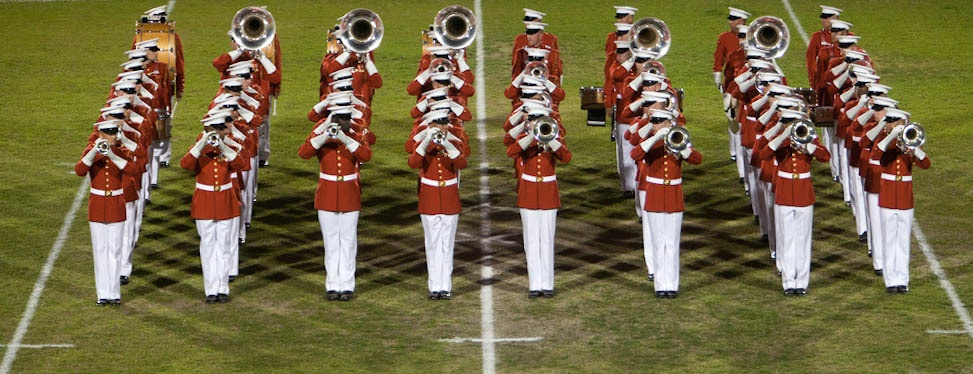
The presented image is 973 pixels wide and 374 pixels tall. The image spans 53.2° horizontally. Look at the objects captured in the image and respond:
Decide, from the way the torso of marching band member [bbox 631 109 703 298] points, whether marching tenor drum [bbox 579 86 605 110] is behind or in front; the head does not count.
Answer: behind

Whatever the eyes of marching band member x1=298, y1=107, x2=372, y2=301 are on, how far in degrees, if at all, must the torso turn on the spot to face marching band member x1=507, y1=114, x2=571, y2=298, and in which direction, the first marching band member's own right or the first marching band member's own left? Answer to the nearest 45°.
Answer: approximately 90° to the first marching band member's own left

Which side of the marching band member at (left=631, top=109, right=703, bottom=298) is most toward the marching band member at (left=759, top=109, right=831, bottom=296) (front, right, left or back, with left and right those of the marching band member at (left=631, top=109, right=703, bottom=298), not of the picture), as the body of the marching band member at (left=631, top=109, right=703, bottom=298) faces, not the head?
left

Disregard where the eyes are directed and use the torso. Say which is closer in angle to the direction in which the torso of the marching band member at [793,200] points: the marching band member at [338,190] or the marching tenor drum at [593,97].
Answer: the marching band member

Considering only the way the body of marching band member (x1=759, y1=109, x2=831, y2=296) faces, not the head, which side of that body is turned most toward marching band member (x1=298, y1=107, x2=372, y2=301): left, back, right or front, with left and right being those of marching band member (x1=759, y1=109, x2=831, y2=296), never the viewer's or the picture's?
right

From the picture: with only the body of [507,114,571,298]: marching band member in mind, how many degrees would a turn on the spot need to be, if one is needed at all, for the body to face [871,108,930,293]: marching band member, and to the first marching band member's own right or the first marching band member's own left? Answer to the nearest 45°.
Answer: approximately 90° to the first marching band member's own left

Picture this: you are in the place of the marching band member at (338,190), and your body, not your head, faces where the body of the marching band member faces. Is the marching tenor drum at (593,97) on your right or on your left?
on your left

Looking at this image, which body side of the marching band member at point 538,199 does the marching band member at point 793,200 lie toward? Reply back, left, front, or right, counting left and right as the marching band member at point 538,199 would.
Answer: left

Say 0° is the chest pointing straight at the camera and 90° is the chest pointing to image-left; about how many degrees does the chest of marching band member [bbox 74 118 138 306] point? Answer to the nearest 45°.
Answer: approximately 0°

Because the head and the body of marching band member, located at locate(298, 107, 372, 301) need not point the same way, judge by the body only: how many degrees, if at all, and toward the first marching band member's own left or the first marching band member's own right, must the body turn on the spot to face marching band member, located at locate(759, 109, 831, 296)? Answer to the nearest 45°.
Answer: approximately 90° to the first marching band member's own left

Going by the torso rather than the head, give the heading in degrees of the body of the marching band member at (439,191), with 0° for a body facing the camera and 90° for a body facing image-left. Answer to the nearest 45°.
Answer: approximately 0°
